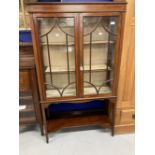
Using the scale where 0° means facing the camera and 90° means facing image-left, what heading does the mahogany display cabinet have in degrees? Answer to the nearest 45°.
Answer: approximately 0°
